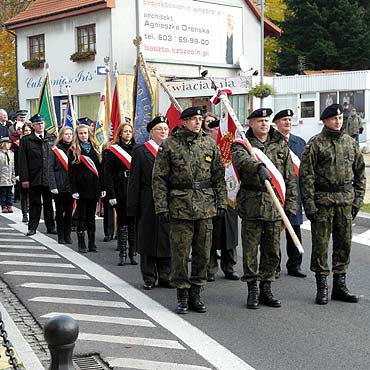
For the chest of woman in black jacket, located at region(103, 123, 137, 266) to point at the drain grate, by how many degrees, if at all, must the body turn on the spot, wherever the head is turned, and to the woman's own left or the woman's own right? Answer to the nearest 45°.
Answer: approximately 45° to the woman's own right

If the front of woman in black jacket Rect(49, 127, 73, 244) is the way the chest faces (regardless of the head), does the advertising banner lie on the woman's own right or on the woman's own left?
on the woman's own left

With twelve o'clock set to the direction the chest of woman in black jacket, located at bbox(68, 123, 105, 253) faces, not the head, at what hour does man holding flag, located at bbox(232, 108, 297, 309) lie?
The man holding flag is roughly at 11 o'clock from the woman in black jacket.

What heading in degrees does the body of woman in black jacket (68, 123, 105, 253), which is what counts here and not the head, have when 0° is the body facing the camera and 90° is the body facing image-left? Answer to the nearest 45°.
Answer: approximately 0°

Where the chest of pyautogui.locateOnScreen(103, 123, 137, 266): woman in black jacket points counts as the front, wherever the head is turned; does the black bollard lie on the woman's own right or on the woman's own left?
on the woman's own right

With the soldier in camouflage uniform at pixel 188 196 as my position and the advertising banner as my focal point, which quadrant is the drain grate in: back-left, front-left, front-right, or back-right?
back-left

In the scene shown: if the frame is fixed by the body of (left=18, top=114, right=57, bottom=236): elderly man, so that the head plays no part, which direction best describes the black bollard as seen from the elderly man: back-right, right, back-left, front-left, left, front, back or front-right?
front-right
